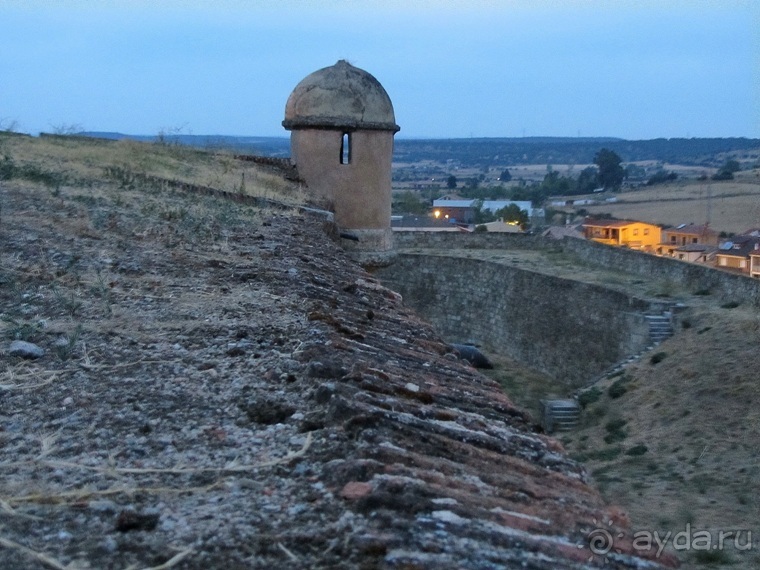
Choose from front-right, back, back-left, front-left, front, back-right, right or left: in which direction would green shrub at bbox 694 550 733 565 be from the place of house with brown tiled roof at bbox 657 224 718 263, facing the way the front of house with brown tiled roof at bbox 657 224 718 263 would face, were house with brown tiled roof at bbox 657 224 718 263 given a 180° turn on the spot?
back-right

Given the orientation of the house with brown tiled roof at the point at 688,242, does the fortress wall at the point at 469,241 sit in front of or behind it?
in front

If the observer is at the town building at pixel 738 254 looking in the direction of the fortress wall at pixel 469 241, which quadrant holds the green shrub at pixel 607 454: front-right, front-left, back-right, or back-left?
front-left

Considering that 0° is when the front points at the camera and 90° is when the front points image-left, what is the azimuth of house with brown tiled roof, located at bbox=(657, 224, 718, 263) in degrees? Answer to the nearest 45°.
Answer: approximately 45°

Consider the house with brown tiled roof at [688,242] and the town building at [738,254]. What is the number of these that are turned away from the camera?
0

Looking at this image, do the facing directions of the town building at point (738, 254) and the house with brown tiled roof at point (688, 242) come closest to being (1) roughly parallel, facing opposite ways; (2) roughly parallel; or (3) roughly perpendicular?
roughly parallel

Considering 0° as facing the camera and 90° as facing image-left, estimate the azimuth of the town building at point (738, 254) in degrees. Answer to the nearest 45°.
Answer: approximately 45°

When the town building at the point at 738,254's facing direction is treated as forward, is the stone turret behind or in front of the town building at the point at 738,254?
in front

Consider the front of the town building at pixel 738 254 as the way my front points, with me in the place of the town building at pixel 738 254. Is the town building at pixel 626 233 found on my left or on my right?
on my right

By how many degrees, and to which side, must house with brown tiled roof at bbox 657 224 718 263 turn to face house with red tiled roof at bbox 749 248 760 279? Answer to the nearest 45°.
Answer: approximately 45° to its left
